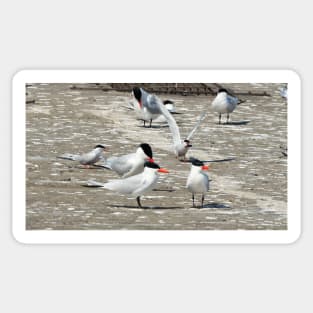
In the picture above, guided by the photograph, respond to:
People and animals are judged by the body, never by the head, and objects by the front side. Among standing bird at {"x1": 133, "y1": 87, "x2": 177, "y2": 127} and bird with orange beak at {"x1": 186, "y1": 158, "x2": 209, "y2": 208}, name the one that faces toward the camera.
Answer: the bird with orange beak

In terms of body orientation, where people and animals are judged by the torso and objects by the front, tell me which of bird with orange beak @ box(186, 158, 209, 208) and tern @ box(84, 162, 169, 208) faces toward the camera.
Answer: the bird with orange beak

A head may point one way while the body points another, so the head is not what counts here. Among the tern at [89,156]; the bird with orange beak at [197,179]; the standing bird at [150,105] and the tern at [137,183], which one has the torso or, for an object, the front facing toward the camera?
the bird with orange beak

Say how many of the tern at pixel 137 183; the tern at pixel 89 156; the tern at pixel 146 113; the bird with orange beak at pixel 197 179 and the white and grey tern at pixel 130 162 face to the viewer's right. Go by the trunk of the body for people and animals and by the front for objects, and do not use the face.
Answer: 3

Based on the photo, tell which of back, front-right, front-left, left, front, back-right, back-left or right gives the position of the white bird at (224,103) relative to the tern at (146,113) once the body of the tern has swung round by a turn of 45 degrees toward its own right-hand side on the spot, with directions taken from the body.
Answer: back-right

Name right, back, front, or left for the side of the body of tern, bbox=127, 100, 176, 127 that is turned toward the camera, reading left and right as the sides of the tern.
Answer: left

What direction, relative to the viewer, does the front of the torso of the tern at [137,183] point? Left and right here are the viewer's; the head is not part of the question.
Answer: facing to the right of the viewer

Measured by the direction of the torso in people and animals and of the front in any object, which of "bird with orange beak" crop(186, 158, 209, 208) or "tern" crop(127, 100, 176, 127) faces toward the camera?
the bird with orange beak

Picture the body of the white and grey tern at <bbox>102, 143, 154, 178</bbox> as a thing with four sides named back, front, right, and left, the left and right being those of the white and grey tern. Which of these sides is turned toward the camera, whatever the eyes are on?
right

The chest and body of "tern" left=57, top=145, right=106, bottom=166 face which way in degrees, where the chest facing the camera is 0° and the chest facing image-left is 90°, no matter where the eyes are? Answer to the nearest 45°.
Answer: approximately 270°
